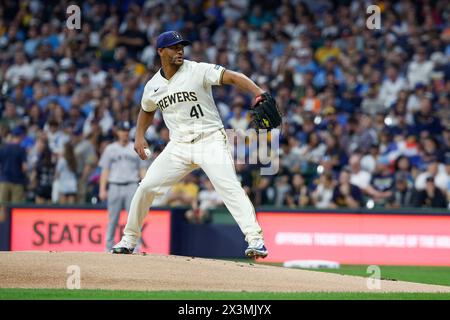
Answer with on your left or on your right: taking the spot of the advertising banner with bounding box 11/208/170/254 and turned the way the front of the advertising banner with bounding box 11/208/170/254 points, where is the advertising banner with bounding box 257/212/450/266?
on your left

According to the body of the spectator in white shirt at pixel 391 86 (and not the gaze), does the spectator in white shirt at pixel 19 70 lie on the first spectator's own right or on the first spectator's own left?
on the first spectator's own right

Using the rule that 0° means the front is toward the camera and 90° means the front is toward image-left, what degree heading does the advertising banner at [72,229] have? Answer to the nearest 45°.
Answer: approximately 0°
